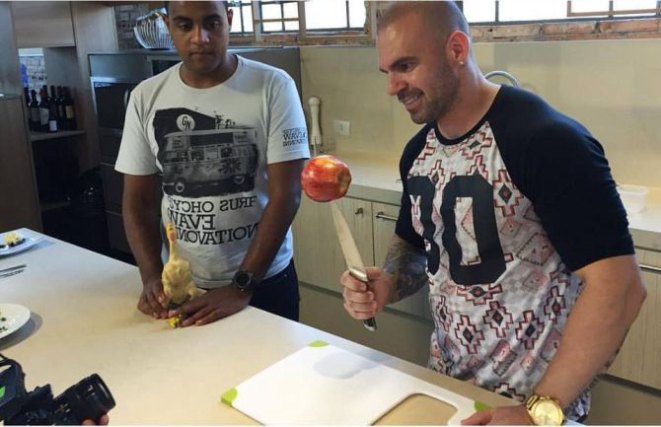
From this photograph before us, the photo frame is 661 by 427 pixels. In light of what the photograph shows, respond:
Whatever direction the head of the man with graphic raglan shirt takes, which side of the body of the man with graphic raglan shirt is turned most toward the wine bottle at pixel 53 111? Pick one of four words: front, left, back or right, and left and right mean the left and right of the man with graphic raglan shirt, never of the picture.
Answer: right

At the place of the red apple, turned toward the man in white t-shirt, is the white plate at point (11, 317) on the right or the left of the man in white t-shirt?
left

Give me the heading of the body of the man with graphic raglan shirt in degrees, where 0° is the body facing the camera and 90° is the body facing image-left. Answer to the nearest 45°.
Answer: approximately 45°

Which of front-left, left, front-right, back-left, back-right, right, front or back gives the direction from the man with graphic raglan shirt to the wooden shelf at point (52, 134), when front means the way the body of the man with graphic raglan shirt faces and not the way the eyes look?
right

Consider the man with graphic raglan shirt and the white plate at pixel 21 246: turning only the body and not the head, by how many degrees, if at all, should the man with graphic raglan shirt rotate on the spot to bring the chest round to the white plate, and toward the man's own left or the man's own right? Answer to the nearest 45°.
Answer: approximately 45° to the man's own right

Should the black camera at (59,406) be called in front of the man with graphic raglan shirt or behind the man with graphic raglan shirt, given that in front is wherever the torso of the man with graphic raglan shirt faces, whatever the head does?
in front

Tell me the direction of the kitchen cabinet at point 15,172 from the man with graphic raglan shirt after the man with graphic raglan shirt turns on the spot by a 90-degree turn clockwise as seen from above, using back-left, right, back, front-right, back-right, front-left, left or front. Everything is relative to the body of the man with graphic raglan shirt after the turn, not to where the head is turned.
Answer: front

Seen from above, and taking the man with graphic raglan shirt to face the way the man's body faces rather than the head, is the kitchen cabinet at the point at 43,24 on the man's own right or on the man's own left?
on the man's own right

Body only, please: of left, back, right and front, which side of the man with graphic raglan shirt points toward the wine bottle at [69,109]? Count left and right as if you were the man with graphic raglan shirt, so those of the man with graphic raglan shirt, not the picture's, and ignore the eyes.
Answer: right

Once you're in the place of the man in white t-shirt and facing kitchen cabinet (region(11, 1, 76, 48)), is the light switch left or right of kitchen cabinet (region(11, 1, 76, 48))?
right
